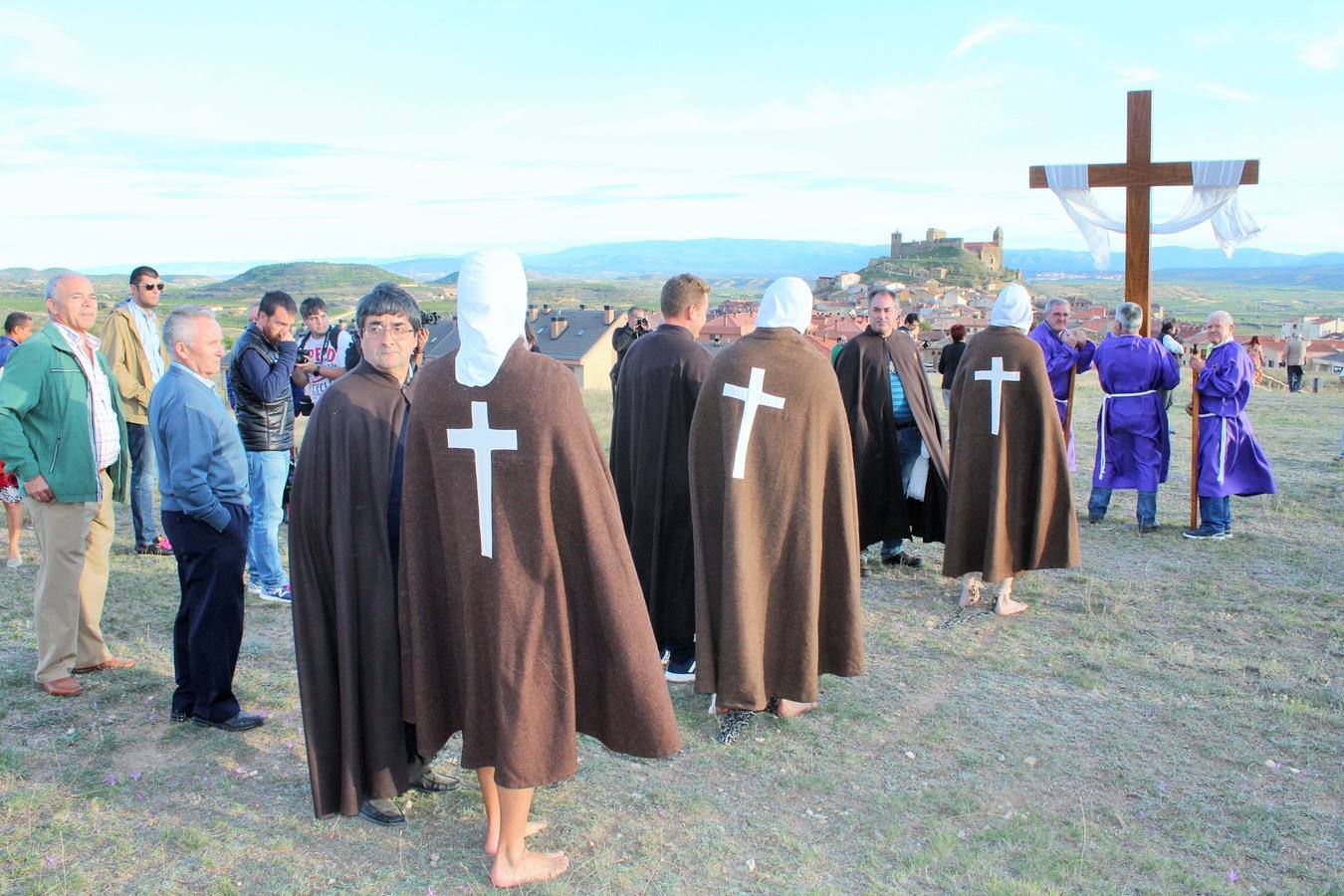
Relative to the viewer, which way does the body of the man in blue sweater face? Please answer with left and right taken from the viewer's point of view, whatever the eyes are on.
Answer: facing to the right of the viewer

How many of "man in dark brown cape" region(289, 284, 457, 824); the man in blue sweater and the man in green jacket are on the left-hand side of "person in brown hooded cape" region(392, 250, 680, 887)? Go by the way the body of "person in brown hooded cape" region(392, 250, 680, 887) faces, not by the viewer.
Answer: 3

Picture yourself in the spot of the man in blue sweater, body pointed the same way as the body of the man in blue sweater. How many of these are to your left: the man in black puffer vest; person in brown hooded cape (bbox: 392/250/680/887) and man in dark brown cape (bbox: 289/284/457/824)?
1

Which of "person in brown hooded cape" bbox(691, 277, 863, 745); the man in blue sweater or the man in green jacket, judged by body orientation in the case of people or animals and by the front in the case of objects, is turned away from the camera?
the person in brown hooded cape

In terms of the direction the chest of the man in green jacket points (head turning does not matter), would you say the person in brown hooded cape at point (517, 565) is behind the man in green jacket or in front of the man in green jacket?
in front

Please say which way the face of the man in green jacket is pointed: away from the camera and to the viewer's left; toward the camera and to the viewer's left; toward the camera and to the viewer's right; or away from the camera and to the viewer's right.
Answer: toward the camera and to the viewer's right

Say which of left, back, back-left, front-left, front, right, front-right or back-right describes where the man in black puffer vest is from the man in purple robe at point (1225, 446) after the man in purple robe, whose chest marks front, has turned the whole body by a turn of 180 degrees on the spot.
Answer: back-right

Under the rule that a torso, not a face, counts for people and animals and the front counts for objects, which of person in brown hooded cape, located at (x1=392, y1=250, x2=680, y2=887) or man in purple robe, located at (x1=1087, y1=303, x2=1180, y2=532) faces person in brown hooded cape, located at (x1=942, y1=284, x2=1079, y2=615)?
person in brown hooded cape, located at (x1=392, y1=250, x2=680, y2=887)

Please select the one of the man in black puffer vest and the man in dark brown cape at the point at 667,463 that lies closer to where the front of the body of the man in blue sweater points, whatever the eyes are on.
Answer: the man in dark brown cape

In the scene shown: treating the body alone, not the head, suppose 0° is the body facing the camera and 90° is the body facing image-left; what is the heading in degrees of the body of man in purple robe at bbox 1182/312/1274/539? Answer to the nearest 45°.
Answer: approximately 90°

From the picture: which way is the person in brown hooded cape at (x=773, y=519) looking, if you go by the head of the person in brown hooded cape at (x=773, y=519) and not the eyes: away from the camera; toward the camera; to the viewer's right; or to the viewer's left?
away from the camera

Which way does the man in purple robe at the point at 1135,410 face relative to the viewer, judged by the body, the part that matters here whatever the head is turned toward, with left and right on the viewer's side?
facing away from the viewer

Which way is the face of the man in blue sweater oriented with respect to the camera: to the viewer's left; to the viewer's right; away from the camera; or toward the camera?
to the viewer's right

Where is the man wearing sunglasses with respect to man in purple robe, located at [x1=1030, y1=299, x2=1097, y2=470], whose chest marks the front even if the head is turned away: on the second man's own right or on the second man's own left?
on the second man's own right
